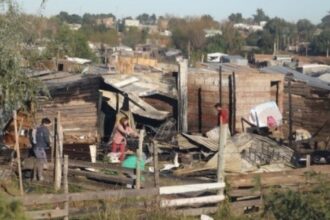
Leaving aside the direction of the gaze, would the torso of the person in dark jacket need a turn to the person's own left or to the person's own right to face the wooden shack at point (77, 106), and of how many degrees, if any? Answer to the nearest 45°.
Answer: approximately 90° to the person's own left

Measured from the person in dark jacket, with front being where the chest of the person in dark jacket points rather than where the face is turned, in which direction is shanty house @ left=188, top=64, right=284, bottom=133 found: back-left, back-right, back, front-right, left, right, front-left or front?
front-left

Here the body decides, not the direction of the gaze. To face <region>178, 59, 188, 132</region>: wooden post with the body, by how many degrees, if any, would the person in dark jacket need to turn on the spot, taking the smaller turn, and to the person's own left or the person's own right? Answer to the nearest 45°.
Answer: approximately 45° to the person's own left

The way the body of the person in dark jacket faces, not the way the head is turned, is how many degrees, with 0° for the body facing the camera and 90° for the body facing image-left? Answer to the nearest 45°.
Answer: approximately 270°

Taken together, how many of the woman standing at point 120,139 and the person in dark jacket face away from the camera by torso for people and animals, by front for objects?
0
